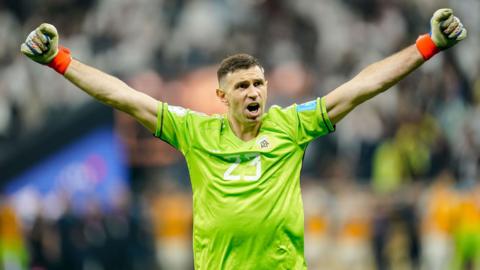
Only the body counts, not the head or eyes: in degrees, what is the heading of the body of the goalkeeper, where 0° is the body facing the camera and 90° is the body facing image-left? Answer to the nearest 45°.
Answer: approximately 0°
